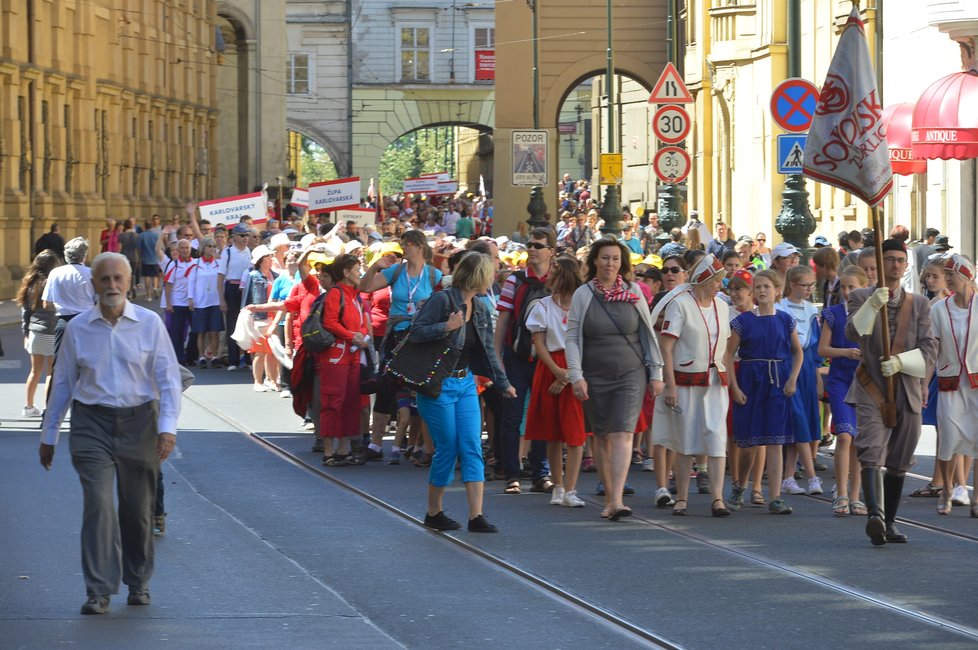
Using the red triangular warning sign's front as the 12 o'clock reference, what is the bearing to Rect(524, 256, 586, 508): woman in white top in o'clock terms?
The woman in white top is roughly at 12 o'clock from the red triangular warning sign.

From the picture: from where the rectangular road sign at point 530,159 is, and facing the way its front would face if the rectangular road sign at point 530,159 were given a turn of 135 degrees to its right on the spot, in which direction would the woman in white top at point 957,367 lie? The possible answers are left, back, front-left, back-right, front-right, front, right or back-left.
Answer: back-left

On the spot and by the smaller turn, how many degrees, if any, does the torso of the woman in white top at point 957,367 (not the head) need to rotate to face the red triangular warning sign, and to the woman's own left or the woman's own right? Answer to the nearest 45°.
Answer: approximately 180°

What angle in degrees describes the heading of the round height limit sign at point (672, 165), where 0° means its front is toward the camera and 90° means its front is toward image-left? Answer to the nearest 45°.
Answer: approximately 0°

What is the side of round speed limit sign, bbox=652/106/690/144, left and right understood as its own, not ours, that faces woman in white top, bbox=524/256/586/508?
front

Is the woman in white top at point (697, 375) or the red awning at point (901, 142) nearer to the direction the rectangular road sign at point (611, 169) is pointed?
the woman in white top

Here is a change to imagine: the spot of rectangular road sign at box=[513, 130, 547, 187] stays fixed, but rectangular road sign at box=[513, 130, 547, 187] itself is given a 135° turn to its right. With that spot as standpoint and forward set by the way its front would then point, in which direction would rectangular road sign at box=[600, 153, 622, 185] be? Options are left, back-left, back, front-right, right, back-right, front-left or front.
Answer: back-right

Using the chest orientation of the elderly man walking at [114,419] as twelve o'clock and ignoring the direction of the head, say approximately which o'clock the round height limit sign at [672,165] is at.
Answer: The round height limit sign is roughly at 7 o'clock from the elderly man walking.
